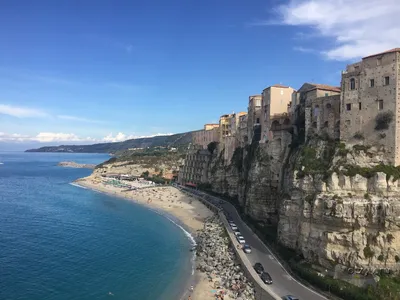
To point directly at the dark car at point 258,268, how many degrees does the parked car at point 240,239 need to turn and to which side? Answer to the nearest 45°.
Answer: approximately 45° to its right

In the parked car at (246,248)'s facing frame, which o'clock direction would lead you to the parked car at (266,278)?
the parked car at (266,278) is roughly at 1 o'clock from the parked car at (246,248).

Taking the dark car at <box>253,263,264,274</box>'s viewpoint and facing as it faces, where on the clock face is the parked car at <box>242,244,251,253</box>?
The parked car is roughly at 7 o'clock from the dark car.

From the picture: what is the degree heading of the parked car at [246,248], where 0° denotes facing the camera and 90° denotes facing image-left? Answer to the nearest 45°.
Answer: approximately 315°

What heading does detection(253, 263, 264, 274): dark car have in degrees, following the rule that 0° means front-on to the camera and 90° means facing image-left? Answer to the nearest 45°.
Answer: approximately 315°

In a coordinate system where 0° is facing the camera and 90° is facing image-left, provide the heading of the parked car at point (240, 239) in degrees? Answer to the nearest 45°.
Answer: approximately 315°

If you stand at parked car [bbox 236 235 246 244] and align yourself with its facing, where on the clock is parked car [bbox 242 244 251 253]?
parked car [bbox 242 244 251 253] is roughly at 1 o'clock from parked car [bbox 236 235 246 244].
